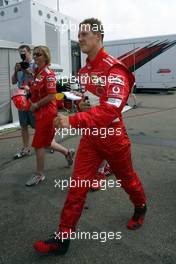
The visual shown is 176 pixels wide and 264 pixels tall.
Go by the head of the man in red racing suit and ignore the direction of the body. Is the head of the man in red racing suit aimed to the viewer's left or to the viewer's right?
to the viewer's left

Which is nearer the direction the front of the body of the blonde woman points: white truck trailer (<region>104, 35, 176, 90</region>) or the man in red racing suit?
the man in red racing suit

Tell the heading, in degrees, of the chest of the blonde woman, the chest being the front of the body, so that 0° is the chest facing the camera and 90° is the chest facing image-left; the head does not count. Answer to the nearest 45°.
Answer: approximately 45°

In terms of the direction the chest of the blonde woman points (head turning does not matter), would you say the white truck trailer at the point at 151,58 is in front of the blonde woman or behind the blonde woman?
behind

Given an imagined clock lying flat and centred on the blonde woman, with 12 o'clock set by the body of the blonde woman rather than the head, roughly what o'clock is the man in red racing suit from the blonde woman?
The man in red racing suit is roughly at 10 o'clock from the blonde woman.

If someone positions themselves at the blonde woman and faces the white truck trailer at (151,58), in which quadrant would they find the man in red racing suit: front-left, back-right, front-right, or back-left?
back-right

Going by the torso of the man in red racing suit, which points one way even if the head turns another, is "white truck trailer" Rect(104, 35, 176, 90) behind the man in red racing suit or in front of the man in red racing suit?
behind

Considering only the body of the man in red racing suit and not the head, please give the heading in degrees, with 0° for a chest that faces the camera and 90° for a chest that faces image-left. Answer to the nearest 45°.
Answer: approximately 45°
